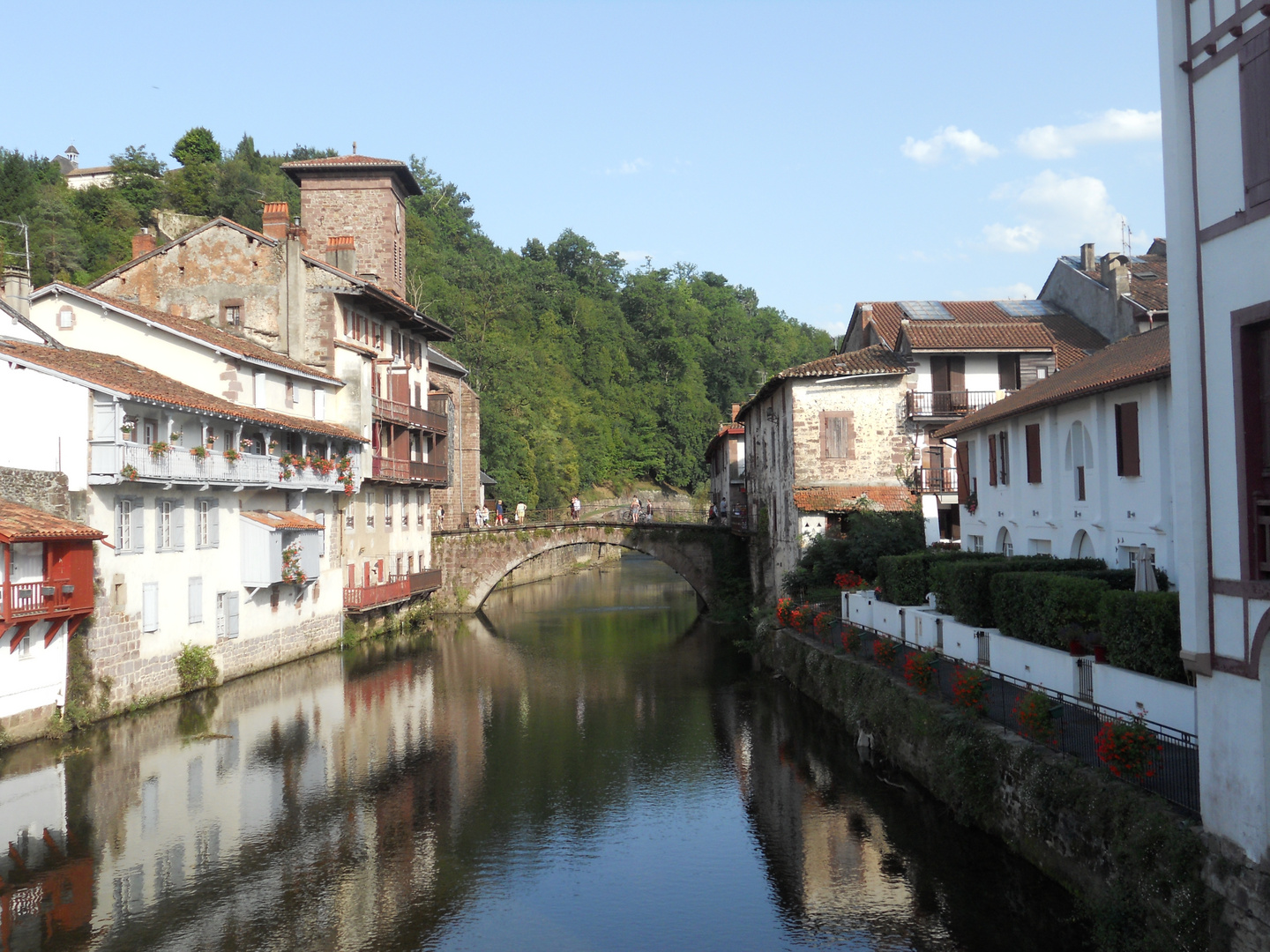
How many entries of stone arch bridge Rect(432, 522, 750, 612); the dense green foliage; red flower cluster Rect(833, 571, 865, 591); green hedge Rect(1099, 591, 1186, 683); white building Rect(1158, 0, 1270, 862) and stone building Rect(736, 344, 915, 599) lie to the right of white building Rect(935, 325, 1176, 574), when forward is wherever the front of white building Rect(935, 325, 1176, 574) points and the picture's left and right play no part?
4

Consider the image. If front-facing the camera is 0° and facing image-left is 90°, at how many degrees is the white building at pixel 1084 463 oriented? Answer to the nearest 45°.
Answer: approximately 45°

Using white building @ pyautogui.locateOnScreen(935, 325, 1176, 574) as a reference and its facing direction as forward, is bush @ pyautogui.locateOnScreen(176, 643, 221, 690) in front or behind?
in front

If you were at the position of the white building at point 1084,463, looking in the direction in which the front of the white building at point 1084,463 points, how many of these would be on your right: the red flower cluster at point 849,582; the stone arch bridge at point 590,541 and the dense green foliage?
3

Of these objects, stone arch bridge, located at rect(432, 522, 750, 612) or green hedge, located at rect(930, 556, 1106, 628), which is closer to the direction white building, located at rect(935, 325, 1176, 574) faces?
the green hedge

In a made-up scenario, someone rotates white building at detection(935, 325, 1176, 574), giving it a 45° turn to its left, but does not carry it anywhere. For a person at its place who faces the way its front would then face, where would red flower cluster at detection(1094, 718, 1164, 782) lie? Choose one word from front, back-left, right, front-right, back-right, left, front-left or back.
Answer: front

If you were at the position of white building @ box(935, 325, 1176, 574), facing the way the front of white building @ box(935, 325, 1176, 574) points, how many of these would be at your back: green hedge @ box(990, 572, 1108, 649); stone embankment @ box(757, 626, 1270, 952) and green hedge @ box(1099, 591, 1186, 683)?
0

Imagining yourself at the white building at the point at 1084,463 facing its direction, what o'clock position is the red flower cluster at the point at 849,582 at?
The red flower cluster is roughly at 3 o'clock from the white building.

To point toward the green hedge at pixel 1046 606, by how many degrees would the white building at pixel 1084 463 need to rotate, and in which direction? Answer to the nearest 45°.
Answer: approximately 45° to its left

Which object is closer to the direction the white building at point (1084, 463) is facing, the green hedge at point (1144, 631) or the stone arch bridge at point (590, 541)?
the green hedge

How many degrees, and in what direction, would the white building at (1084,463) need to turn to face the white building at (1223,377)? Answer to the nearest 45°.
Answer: approximately 45° to its left

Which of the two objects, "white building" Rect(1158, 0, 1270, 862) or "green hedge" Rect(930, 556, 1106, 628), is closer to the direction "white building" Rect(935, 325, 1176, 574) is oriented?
the green hedge

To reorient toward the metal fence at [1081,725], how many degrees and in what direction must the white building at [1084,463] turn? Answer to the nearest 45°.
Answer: approximately 45° to its left

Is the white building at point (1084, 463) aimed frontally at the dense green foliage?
no

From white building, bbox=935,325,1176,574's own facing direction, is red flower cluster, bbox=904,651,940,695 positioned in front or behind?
in front

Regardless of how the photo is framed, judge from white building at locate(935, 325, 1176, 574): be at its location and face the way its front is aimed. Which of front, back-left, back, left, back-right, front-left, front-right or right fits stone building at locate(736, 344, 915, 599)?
right

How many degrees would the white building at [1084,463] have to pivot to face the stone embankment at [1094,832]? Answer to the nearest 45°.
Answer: approximately 45° to its left
